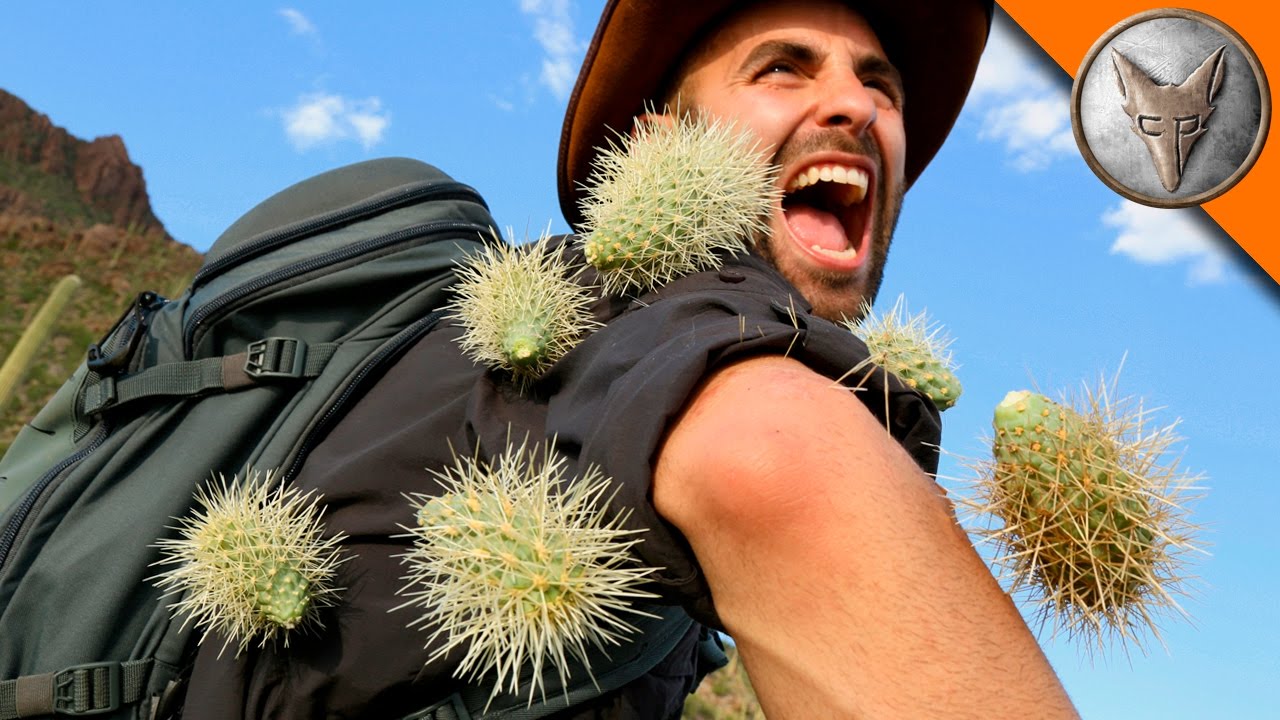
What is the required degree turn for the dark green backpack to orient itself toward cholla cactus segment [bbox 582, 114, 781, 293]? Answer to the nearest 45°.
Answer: approximately 135° to its left

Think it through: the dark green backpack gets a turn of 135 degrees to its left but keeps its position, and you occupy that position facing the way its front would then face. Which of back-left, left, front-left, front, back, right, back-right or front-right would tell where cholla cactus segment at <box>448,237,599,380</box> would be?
front

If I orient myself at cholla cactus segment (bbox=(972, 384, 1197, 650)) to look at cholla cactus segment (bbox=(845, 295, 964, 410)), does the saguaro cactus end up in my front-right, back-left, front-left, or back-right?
front-left

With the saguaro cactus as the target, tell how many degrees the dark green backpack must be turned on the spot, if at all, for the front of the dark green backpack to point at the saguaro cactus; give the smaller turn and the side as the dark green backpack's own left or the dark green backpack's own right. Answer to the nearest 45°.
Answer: approximately 45° to the dark green backpack's own right

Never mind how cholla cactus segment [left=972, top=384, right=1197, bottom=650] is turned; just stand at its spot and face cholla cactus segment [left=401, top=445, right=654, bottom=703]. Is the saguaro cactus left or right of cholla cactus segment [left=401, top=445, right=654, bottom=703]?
right

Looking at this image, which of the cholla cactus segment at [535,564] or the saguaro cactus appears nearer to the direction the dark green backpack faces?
the saguaro cactus

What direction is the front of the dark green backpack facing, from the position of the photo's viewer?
facing to the left of the viewer

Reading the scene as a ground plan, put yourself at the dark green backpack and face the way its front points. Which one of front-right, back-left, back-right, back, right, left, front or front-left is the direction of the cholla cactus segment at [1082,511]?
back-left
